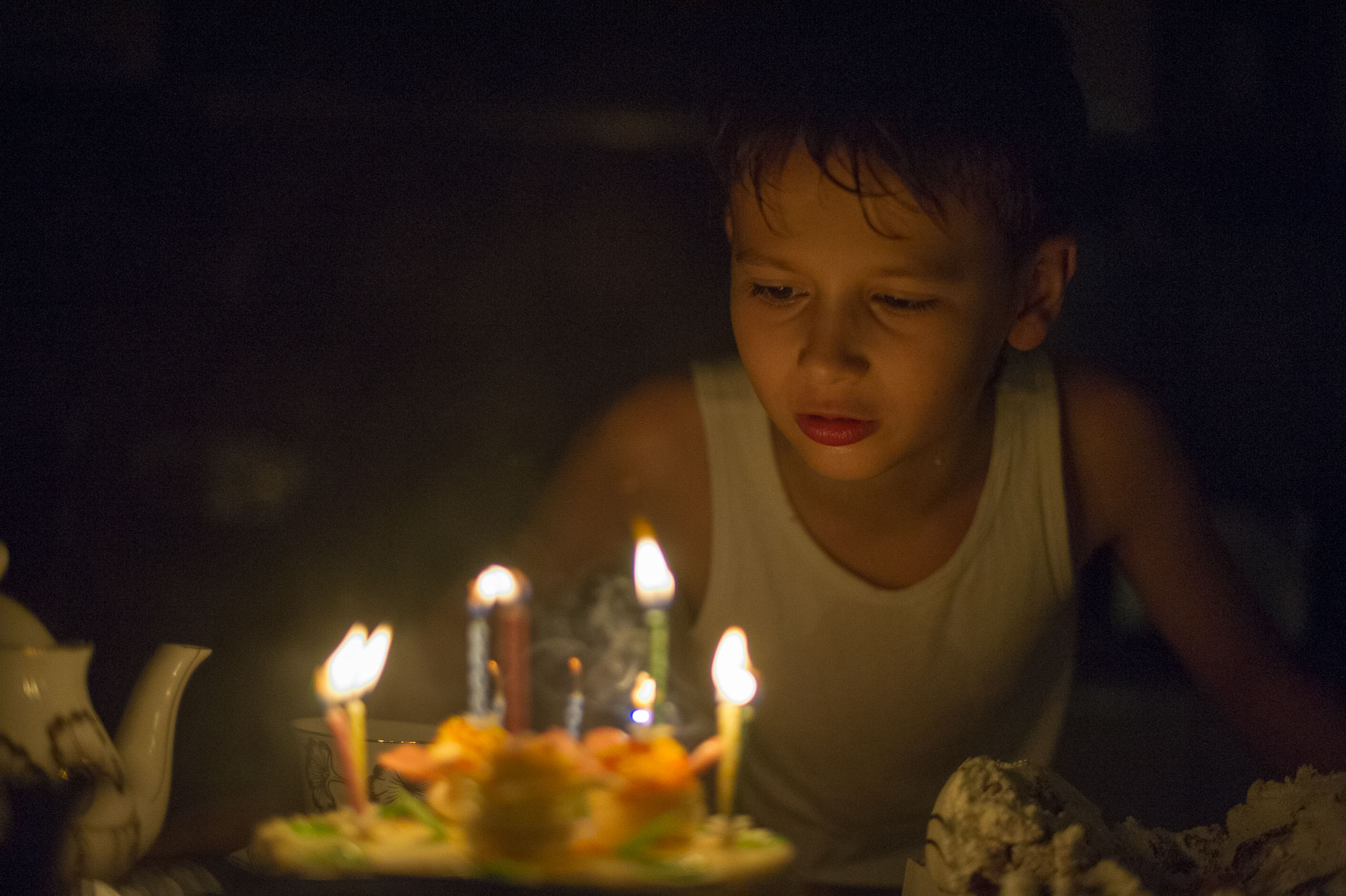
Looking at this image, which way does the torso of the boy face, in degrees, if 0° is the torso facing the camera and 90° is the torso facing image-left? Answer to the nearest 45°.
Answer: approximately 0°

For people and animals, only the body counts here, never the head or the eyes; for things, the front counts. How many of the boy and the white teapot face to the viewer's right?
1

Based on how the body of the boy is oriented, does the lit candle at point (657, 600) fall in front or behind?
in front

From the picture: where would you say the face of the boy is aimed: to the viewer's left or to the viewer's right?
to the viewer's left

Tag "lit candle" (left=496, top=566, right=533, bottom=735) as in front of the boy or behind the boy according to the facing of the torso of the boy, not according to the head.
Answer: in front

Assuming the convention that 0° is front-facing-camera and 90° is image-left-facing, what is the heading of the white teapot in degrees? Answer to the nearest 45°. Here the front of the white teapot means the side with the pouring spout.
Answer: approximately 270°
